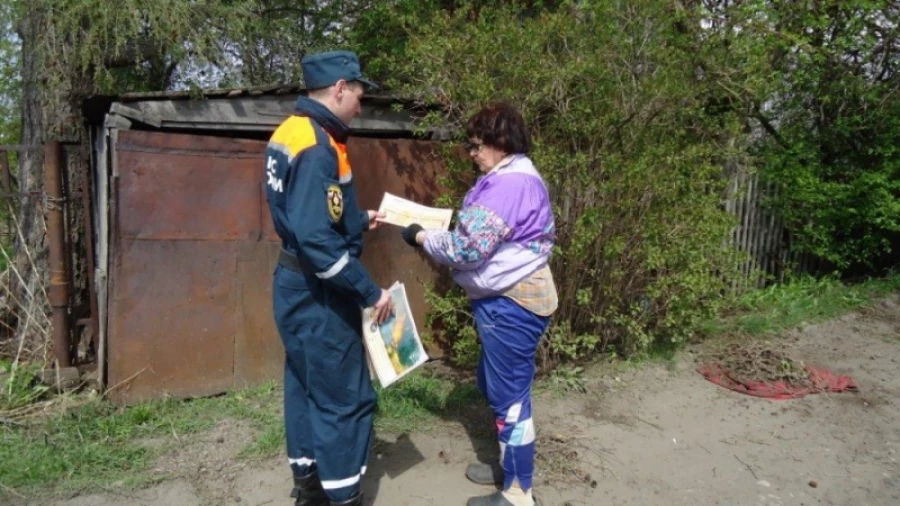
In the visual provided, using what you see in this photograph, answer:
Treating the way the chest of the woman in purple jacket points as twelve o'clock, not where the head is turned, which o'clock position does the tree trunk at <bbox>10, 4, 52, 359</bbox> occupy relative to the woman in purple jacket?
The tree trunk is roughly at 1 o'clock from the woman in purple jacket.

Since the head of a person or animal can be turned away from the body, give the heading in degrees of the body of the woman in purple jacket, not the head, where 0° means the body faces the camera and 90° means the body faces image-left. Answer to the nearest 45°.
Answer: approximately 90°

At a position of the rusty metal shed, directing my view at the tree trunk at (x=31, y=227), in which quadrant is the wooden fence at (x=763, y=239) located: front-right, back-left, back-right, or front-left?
back-right

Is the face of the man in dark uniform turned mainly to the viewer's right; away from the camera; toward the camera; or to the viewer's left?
to the viewer's right

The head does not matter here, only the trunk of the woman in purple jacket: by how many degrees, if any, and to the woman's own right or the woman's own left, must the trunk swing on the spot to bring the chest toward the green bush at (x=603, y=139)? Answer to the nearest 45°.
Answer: approximately 90° to the woman's own right

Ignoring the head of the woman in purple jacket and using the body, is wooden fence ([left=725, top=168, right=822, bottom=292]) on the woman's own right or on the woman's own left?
on the woman's own right

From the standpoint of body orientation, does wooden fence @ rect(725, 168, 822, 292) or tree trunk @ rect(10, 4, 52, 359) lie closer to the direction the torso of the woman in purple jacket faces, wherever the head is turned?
the tree trunk

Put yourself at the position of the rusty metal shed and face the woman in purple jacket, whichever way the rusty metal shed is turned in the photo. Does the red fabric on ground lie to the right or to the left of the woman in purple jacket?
left

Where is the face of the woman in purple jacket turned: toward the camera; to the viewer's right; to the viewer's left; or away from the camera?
to the viewer's left
